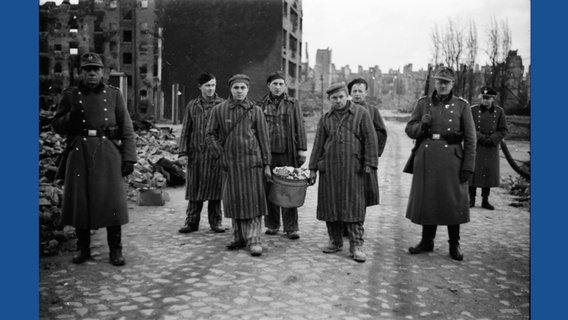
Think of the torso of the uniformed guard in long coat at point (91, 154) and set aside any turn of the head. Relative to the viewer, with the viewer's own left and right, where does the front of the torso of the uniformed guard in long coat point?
facing the viewer

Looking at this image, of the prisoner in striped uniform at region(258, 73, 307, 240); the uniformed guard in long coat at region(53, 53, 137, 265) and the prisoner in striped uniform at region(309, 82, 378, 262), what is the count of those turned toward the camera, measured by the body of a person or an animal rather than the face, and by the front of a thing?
3

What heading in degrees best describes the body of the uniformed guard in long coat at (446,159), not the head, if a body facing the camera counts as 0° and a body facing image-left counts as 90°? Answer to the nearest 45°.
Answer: approximately 0°

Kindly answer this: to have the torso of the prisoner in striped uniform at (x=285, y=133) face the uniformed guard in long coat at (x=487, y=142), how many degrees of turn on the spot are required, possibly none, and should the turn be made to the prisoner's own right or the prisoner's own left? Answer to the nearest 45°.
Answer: approximately 135° to the prisoner's own left

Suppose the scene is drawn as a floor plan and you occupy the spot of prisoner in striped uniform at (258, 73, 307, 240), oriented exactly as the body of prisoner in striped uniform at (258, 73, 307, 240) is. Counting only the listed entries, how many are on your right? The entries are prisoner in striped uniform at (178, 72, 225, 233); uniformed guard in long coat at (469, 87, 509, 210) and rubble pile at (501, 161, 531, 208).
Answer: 1

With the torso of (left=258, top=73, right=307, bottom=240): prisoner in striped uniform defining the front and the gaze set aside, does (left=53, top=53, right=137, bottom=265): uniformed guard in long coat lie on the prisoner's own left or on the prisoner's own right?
on the prisoner's own right

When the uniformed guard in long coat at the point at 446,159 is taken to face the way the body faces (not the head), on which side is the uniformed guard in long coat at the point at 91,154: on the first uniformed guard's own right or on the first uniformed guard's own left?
on the first uniformed guard's own right
